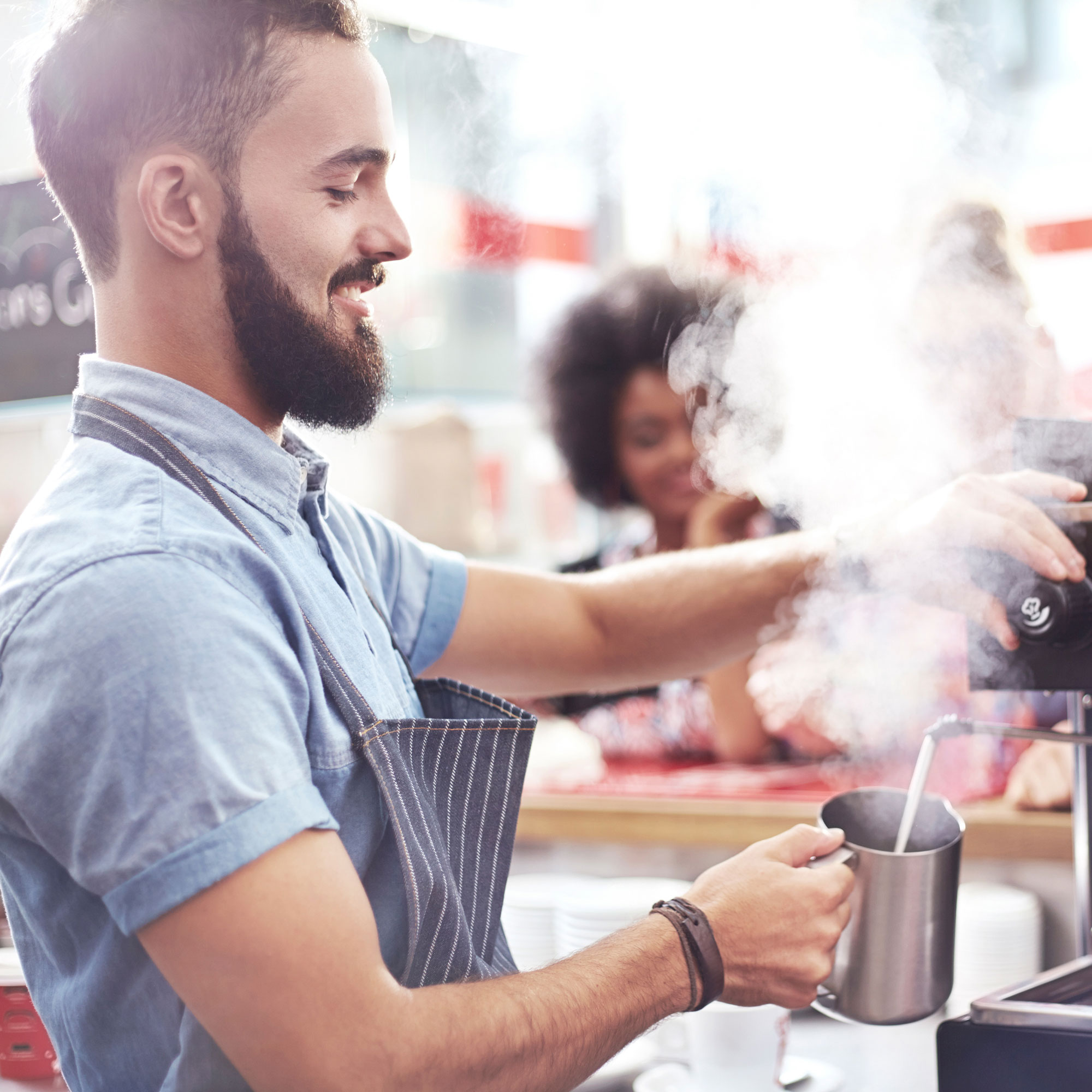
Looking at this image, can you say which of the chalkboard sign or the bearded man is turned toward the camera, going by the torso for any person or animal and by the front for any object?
the chalkboard sign

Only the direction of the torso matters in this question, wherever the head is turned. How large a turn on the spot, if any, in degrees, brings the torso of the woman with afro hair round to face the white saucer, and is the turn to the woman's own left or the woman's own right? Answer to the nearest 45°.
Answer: approximately 45° to the woman's own right

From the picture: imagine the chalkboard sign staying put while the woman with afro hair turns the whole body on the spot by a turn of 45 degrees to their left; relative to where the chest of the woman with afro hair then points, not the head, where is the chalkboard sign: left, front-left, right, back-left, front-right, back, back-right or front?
back-right

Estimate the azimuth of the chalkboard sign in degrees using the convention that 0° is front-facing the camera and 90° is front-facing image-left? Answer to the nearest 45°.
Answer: approximately 0°

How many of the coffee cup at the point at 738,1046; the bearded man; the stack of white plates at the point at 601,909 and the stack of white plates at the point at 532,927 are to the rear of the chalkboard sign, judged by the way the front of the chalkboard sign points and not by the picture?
0

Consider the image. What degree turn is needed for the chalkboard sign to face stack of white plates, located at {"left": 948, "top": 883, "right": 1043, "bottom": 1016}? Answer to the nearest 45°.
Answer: approximately 45° to its left

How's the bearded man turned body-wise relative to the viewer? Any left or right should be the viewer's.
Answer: facing to the right of the viewer

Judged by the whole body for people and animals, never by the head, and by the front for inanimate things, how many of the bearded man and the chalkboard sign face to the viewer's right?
1

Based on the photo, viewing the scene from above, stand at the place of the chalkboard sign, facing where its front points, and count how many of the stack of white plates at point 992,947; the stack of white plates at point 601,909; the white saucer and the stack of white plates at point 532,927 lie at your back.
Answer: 0

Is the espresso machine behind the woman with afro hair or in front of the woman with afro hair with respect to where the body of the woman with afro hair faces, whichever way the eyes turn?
in front

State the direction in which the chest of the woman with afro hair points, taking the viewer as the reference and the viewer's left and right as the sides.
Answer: facing the viewer and to the right of the viewer

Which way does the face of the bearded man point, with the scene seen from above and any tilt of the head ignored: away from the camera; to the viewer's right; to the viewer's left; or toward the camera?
to the viewer's right

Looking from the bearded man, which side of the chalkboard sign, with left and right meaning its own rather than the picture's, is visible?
front

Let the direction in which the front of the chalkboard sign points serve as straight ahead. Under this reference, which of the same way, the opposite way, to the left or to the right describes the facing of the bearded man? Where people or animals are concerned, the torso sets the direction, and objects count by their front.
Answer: to the left
